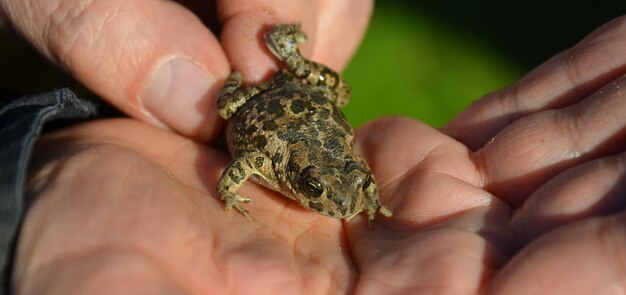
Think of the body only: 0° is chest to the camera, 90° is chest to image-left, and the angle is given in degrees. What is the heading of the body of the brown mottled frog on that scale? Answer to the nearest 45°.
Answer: approximately 315°
